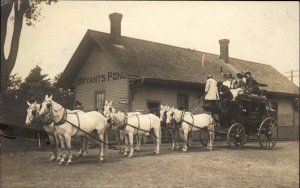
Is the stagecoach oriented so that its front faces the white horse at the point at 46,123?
yes

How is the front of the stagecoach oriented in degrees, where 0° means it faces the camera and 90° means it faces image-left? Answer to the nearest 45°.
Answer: approximately 45°

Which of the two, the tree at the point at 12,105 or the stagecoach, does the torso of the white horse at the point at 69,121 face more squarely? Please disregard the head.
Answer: the tree

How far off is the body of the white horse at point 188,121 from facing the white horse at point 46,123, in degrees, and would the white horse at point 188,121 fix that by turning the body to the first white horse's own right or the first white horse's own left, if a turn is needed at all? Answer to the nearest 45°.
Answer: approximately 45° to the first white horse's own left

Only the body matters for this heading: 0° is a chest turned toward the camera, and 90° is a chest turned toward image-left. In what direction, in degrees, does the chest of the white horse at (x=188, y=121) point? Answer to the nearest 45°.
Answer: approximately 90°

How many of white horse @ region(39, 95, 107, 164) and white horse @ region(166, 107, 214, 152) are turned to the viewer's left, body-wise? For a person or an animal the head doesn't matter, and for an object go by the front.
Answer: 2

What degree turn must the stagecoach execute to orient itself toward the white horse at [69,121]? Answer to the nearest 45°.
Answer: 0° — it already faces it

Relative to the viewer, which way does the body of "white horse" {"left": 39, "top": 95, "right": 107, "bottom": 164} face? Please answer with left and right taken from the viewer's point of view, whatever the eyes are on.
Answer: facing to the left of the viewer
